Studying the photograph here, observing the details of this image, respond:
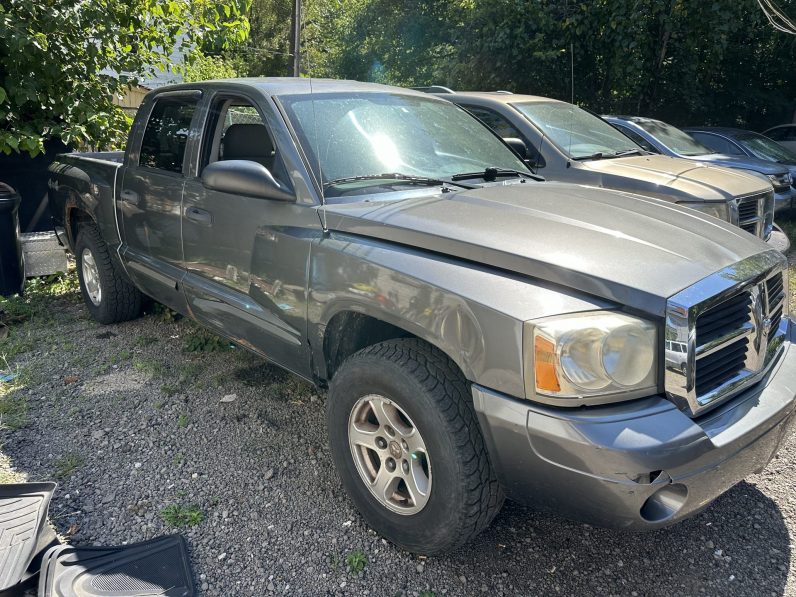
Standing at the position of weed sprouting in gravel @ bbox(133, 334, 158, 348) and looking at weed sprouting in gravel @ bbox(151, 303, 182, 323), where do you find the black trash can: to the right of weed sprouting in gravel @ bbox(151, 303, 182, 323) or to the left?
left

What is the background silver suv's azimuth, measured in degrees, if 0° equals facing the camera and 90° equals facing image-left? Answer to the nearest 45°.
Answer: approximately 315°

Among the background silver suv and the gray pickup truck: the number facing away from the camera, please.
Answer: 0

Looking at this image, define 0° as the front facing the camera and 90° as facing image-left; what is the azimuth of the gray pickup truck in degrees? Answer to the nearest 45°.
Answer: approximately 315°

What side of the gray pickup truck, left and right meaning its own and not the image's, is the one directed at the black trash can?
back

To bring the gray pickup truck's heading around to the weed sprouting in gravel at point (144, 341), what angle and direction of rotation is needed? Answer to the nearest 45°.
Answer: approximately 180°

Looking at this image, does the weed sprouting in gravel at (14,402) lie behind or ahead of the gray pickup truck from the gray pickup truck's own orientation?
behind
